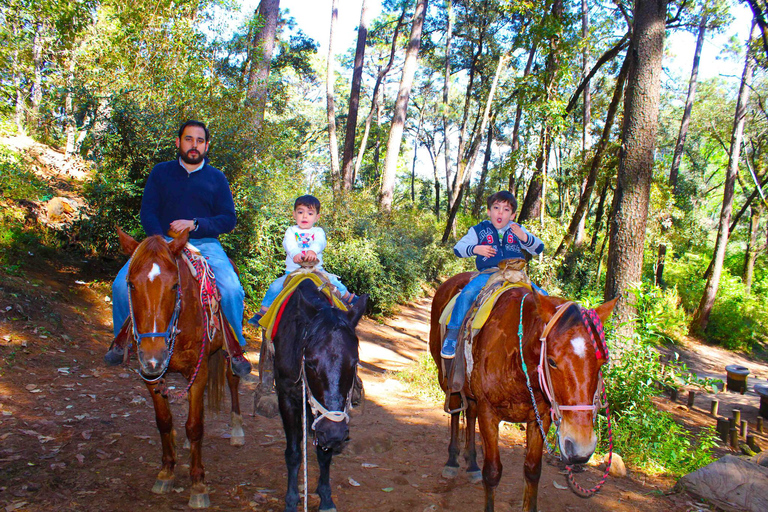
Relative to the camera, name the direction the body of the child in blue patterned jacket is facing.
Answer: toward the camera

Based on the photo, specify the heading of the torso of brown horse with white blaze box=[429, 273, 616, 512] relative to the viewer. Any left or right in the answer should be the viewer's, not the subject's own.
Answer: facing the viewer and to the right of the viewer

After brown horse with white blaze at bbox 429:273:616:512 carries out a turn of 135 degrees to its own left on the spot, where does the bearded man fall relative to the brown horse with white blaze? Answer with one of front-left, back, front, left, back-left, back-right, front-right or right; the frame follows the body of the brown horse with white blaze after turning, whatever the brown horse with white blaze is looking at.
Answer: left

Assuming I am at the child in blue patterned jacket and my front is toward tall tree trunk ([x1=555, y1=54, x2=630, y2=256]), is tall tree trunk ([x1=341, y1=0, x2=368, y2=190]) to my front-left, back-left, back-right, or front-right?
front-left

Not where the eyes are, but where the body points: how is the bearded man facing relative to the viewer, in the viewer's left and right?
facing the viewer

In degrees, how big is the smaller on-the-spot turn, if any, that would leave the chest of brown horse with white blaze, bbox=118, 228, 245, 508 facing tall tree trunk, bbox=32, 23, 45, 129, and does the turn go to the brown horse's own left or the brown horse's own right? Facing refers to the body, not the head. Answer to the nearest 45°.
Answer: approximately 180°

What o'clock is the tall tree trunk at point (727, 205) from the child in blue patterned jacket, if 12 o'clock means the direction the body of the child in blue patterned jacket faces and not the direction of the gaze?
The tall tree trunk is roughly at 7 o'clock from the child in blue patterned jacket.

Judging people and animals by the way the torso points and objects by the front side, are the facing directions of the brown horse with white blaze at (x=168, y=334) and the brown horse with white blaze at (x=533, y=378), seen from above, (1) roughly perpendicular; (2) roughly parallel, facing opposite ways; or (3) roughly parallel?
roughly parallel

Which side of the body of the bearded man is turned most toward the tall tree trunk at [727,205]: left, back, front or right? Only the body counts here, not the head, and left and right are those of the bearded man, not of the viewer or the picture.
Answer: left

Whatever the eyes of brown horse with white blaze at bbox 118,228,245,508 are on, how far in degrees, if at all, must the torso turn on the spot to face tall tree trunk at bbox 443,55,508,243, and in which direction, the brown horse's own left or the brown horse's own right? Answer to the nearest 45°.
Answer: approximately 135° to the brown horse's own left

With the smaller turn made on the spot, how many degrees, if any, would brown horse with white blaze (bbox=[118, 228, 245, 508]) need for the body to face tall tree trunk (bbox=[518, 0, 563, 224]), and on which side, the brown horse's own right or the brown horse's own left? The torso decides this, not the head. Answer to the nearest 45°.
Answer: approximately 135° to the brown horse's own left

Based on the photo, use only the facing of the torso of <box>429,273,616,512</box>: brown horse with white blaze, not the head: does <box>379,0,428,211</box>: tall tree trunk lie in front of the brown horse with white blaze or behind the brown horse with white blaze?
behind

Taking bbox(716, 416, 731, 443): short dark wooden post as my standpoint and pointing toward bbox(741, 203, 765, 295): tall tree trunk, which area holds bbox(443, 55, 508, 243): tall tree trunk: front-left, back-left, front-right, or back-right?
front-left

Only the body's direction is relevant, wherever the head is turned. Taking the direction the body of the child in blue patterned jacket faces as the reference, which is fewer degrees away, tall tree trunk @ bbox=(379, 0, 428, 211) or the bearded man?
the bearded man

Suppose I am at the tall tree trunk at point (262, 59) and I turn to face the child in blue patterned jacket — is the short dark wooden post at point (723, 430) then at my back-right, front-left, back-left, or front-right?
front-left
